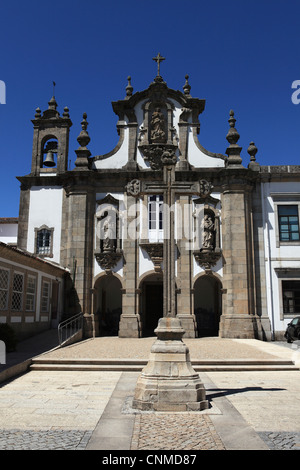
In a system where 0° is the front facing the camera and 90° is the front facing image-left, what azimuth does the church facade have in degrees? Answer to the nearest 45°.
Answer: approximately 0°

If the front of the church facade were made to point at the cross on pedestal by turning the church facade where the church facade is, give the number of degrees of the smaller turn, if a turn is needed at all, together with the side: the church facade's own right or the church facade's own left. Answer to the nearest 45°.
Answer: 0° — it already faces it
